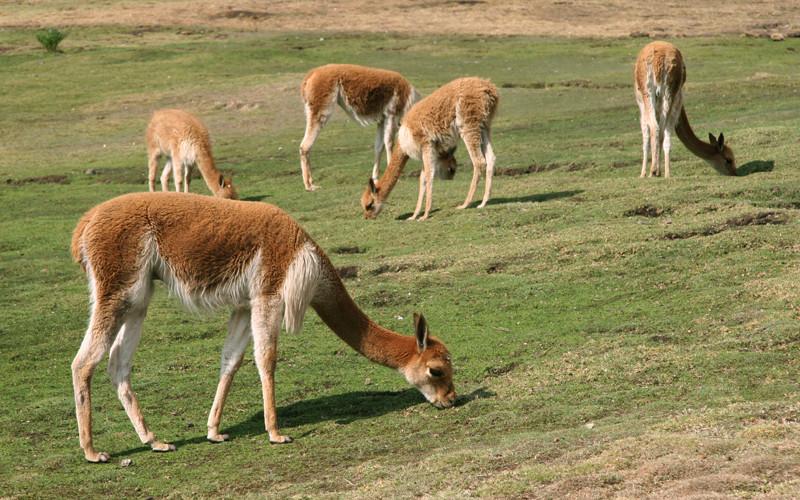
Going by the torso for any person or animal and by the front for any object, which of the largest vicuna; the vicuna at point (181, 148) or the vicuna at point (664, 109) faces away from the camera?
the vicuna at point (664, 109)

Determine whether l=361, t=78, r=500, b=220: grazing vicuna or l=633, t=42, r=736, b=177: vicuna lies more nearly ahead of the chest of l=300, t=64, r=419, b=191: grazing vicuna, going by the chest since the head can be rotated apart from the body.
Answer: the vicuna

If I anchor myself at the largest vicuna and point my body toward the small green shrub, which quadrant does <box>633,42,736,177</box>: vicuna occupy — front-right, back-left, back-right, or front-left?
front-right

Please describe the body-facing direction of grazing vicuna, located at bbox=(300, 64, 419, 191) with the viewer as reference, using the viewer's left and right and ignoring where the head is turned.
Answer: facing to the right of the viewer

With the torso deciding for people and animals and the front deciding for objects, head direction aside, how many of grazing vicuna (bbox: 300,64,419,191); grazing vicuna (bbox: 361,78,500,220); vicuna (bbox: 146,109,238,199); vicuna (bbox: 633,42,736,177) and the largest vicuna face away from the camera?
1

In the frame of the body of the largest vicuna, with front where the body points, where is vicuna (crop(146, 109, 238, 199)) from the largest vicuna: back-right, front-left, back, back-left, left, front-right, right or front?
left

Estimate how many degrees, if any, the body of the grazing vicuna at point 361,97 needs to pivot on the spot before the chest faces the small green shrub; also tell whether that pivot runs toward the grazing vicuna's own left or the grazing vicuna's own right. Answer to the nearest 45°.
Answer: approximately 135° to the grazing vicuna's own left

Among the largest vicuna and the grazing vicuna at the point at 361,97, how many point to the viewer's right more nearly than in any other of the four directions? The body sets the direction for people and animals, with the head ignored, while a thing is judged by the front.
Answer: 2

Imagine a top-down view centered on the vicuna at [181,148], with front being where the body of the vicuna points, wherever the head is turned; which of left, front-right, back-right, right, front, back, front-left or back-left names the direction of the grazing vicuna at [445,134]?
front

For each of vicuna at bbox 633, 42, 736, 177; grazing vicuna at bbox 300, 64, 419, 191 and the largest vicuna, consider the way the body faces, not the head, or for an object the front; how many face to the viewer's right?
2

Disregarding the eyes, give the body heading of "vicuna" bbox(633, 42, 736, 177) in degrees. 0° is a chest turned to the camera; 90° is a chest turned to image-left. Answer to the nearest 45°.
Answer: approximately 180°

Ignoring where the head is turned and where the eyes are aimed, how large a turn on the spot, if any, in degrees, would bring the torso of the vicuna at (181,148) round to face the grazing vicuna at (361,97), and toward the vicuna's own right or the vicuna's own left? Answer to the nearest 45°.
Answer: approximately 45° to the vicuna's own left

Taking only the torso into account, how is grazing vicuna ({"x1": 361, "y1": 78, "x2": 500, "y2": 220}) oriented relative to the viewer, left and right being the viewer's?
facing the viewer and to the left of the viewer

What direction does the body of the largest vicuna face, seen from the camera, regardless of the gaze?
to the viewer's right

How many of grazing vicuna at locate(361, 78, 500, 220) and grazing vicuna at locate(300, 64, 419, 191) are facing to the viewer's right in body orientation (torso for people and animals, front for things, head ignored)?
1

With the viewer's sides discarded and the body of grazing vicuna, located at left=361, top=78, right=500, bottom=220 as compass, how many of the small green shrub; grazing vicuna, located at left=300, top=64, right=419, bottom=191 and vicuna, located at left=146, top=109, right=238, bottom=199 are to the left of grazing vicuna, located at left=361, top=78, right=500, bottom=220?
0

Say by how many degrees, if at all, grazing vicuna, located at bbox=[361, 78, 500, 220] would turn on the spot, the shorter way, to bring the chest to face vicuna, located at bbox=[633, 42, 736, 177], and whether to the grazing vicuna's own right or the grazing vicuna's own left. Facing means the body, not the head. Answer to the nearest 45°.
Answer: approximately 180°
